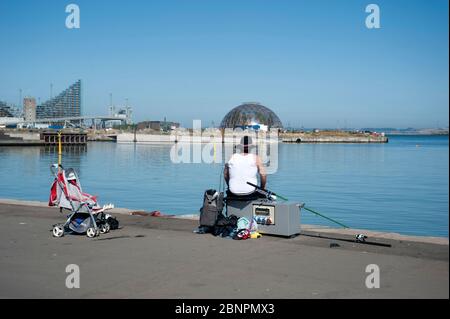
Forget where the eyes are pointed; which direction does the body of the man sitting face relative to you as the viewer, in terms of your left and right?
facing away from the viewer

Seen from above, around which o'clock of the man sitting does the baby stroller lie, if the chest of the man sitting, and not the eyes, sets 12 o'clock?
The baby stroller is roughly at 9 o'clock from the man sitting.
